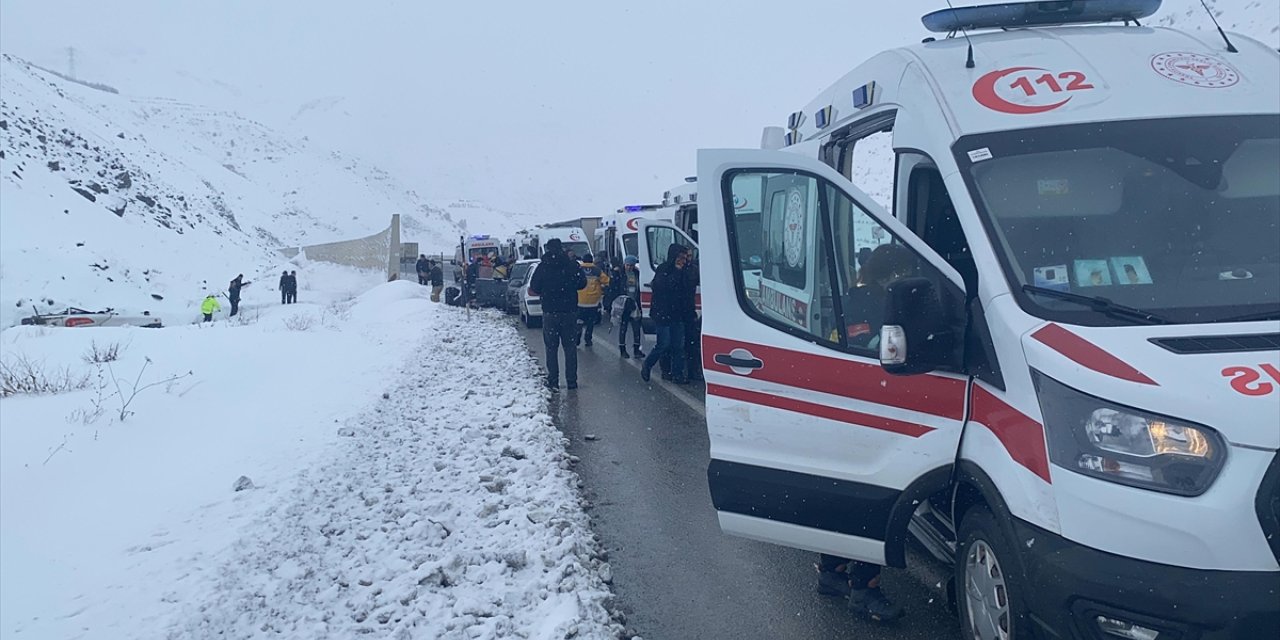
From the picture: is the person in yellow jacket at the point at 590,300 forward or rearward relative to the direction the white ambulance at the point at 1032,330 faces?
rearward

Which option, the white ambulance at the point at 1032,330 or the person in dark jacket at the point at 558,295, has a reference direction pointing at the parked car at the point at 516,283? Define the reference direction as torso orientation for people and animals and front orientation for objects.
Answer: the person in dark jacket

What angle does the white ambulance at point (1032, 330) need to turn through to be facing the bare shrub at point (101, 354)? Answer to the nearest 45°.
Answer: approximately 135° to its right

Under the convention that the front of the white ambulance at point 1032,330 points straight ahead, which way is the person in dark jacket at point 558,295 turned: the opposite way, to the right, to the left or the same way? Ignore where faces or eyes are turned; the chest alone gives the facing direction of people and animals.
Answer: the opposite way

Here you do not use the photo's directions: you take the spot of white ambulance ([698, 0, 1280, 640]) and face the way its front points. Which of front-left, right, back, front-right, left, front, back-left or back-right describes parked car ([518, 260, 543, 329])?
back

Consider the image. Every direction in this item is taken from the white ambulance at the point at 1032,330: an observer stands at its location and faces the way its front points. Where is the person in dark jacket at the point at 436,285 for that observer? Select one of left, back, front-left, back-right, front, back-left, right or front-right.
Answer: back

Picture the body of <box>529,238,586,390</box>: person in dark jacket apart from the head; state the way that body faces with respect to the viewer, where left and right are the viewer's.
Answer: facing away from the viewer
